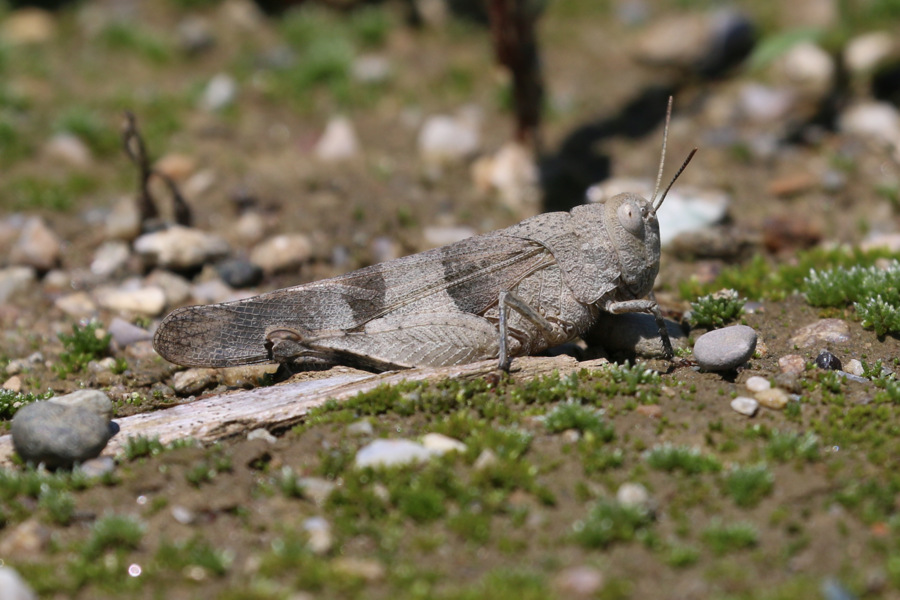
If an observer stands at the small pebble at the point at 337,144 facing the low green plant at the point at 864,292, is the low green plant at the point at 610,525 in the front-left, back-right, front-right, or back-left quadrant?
front-right

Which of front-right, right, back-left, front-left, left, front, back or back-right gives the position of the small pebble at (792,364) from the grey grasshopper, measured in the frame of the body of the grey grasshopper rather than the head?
front

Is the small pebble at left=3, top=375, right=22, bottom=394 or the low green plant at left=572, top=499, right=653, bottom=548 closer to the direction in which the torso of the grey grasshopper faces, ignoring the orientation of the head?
the low green plant

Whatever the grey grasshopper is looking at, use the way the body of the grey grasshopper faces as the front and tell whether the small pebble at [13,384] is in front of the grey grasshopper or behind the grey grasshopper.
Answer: behind

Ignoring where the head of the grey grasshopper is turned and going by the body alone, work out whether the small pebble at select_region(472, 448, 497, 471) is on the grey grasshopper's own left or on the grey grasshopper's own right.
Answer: on the grey grasshopper's own right

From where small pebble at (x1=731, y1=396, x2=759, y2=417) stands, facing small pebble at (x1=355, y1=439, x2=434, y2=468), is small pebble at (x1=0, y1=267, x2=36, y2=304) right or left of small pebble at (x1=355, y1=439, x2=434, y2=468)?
right

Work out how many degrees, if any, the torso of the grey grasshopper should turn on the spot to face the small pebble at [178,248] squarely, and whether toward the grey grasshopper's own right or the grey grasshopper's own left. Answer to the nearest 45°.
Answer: approximately 135° to the grey grasshopper's own left

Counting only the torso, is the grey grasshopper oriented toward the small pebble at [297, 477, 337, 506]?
no

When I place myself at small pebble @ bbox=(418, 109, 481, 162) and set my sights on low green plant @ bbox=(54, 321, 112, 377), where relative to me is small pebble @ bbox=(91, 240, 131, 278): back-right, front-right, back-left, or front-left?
front-right

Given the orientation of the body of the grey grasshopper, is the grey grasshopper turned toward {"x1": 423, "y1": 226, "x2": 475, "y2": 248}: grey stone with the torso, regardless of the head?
no

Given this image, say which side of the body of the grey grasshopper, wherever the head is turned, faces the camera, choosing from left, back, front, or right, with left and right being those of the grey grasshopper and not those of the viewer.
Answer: right

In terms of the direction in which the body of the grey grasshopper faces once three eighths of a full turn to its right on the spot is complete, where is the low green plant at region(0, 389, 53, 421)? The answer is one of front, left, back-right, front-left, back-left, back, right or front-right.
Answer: front-right

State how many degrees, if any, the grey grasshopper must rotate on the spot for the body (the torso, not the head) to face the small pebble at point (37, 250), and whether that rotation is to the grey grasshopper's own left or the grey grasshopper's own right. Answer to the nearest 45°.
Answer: approximately 135° to the grey grasshopper's own left

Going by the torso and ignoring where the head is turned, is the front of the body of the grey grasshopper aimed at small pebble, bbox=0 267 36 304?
no
